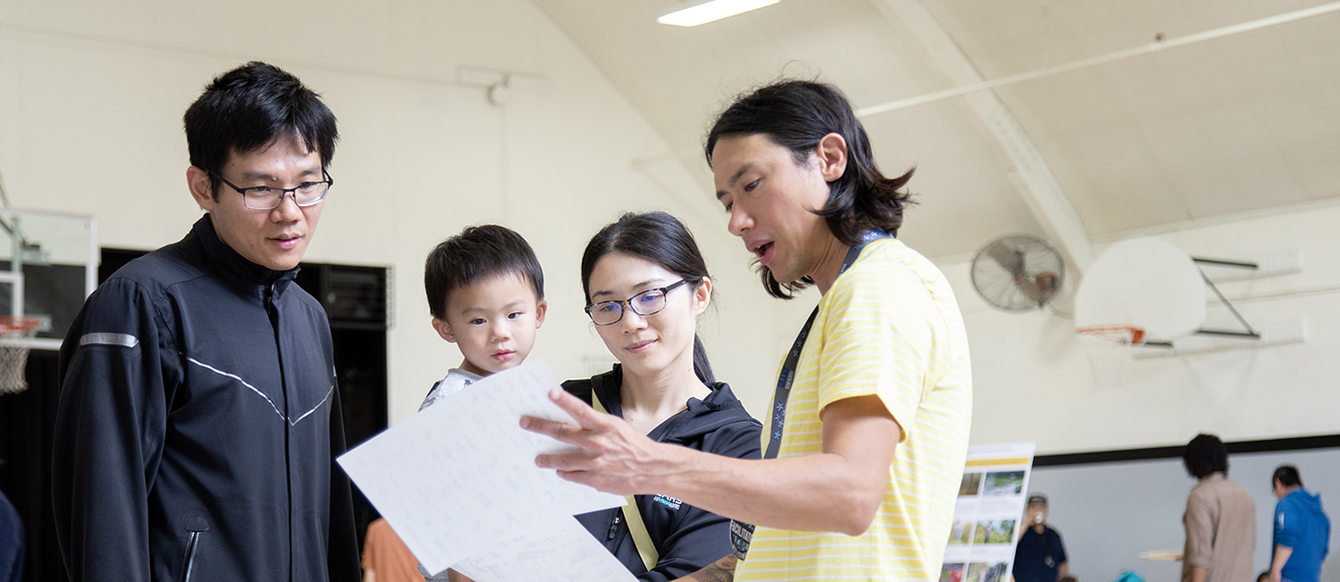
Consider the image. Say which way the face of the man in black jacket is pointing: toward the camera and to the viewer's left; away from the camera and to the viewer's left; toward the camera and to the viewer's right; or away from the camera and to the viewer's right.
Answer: toward the camera and to the viewer's right

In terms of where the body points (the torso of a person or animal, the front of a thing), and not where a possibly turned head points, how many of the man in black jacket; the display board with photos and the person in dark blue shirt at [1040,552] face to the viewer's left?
0

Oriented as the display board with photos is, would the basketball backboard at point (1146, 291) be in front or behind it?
behind

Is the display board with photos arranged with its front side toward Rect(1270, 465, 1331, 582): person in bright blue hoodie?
no

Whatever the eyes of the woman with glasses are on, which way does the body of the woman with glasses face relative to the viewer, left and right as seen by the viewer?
facing the viewer and to the left of the viewer

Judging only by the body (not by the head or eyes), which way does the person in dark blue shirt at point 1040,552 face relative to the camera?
toward the camera

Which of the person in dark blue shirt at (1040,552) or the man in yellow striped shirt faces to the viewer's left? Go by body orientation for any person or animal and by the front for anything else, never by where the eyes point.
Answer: the man in yellow striped shirt

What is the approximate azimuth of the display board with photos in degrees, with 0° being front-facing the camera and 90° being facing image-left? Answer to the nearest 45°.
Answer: approximately 0°

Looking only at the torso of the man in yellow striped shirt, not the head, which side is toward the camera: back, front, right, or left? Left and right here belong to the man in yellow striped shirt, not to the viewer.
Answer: left

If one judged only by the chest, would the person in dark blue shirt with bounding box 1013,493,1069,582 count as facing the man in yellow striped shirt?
yes

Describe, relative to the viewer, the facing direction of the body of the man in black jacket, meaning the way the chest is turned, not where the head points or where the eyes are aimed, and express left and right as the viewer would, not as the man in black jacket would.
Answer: facing the viewer and to the right of the viewer

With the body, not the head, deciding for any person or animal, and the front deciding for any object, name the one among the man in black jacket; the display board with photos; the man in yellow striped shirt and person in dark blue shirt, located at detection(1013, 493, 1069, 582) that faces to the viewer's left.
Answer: the man in yellow striped shirt

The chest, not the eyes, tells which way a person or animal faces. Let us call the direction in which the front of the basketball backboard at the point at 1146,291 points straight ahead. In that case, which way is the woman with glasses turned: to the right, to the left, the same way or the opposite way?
the same way

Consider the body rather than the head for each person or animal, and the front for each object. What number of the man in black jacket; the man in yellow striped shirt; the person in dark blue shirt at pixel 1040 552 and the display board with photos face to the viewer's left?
1

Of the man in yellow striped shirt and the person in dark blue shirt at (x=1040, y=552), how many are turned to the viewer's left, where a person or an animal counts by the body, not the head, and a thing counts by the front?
1
